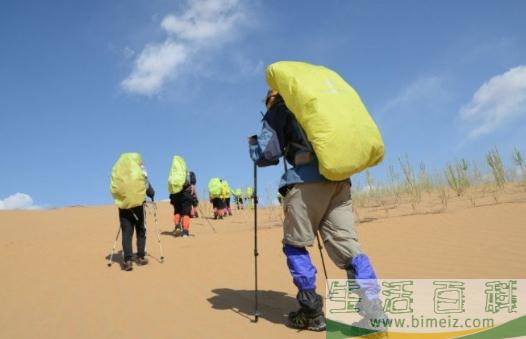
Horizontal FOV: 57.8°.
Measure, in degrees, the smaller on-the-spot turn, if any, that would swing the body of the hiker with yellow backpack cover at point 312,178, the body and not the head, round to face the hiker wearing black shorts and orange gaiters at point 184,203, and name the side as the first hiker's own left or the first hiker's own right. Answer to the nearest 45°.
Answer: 0° — they already face them

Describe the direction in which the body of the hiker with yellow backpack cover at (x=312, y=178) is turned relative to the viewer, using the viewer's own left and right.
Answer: facing away from the viewer and to the left of the viewer

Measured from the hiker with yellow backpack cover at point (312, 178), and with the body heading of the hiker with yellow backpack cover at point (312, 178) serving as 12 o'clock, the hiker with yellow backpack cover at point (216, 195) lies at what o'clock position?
the hiker with yellow backpack cover at point (216, 195) is roughly at 1 o'clock from the hiker with yellow backpack cover at point (312, 178).

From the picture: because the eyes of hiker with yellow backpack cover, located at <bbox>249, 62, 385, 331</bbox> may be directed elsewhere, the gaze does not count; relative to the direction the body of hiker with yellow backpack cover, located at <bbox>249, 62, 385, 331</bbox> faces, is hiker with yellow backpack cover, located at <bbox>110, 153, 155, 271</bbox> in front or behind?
in front
